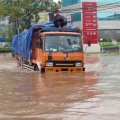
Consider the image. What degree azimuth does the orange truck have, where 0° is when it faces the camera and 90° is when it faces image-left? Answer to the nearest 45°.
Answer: approximately 315°
